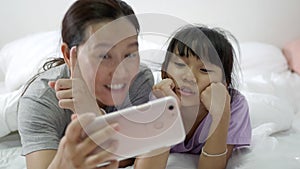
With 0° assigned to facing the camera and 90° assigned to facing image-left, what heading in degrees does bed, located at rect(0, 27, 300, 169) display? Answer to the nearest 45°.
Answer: approximately 0°
